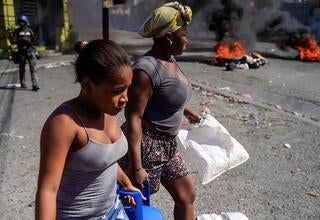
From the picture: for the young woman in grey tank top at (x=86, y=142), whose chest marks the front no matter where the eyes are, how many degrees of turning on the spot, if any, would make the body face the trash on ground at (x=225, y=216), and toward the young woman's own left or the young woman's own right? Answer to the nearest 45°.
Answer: approximately 90° to the young woman's own left

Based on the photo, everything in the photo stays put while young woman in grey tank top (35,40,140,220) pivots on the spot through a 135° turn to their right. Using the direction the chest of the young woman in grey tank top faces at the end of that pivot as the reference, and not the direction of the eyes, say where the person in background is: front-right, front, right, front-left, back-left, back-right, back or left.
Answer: right

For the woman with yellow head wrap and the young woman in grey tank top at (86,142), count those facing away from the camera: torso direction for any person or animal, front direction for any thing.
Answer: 0

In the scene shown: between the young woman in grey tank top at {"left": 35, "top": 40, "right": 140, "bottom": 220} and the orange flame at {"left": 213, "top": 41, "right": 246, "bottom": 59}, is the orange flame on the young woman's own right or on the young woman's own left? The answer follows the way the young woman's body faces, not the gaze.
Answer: on the young woman's own left

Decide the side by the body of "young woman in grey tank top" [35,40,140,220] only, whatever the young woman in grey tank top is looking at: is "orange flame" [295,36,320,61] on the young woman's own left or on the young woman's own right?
on the young woman's own left
